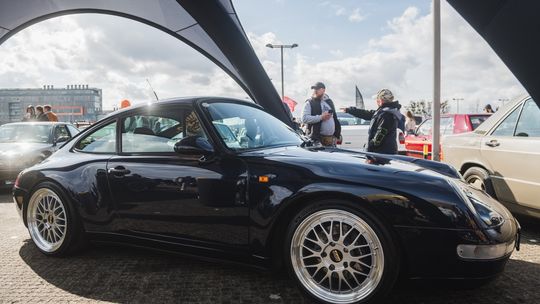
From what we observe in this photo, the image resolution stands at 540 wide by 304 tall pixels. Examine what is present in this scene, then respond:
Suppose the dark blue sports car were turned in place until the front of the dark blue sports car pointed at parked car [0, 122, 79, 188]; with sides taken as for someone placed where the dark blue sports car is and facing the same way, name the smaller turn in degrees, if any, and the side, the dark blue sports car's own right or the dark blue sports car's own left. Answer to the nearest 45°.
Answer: approximately 180°

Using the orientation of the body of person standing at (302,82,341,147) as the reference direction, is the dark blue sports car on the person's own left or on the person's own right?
on the person's own right

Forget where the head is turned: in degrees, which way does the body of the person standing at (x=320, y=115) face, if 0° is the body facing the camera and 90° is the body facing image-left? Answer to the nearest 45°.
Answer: approximately 315°

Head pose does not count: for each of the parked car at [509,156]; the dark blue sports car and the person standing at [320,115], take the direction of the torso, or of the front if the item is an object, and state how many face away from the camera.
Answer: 0

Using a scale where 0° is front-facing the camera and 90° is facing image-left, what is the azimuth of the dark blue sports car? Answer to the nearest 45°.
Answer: approximately 315°
